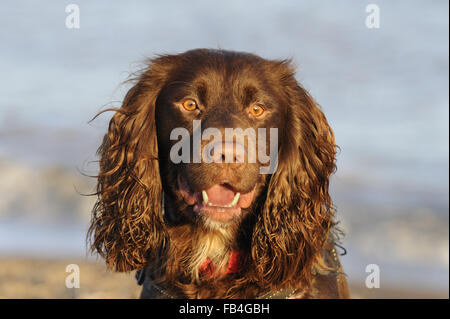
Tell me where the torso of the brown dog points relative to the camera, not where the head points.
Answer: toward the camera
